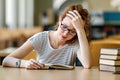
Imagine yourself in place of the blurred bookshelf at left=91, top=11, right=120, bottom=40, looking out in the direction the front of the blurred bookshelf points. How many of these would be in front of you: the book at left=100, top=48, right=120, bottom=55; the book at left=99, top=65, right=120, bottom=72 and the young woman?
3

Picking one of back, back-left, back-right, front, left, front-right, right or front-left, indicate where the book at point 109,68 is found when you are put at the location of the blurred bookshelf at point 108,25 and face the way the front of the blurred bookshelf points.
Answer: front

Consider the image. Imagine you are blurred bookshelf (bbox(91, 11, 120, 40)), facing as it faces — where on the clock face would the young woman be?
The young woman is roughly at 12 o'clock from the blurred bookshelf.

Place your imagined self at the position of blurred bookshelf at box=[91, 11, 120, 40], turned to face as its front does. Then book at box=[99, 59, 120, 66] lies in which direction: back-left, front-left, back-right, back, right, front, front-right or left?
front

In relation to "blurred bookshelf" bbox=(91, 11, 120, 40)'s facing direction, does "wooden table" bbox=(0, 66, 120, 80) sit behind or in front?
in front

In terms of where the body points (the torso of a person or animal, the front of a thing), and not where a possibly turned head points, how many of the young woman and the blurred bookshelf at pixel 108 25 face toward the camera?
2

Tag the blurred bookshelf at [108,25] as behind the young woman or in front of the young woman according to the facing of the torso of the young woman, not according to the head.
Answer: behind

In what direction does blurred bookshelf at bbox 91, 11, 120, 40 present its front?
toward the camera

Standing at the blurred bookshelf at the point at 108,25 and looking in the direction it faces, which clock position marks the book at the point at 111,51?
The book is roughly at 12 o'clock from the blurred bookshelf.

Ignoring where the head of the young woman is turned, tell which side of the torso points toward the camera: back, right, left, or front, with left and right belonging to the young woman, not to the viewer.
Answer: front

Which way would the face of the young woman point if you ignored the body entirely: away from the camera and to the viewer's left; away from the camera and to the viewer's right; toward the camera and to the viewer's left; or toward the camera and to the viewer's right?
toward the camera and to the viewer's left
